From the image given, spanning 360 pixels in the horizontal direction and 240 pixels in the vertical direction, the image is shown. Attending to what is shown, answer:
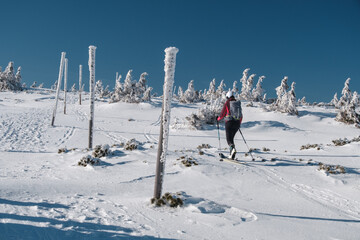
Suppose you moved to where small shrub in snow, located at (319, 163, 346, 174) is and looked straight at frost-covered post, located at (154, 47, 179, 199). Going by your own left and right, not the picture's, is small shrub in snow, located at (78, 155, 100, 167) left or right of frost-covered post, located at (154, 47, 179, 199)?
right

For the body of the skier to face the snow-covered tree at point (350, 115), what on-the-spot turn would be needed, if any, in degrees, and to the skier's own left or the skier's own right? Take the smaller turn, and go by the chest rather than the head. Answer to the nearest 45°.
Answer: approximately 90° to the skier's own right

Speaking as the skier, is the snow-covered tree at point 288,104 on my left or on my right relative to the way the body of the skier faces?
on my right

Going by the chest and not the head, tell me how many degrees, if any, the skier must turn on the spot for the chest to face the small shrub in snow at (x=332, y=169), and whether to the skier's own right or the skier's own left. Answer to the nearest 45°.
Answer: approximately 135° to the skier's own right

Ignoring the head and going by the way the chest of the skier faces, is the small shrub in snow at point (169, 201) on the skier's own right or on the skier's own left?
on the skier's own left

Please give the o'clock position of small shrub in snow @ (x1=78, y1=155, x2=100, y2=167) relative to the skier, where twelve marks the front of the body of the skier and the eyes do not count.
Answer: The small shrub in snow is roughly at 10 o'clock from the skier.

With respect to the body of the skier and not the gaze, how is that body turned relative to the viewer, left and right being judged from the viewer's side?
facing away from the viewer and to the left of the viewer

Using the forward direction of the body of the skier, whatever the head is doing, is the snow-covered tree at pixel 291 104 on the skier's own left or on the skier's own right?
on the skier's own right
